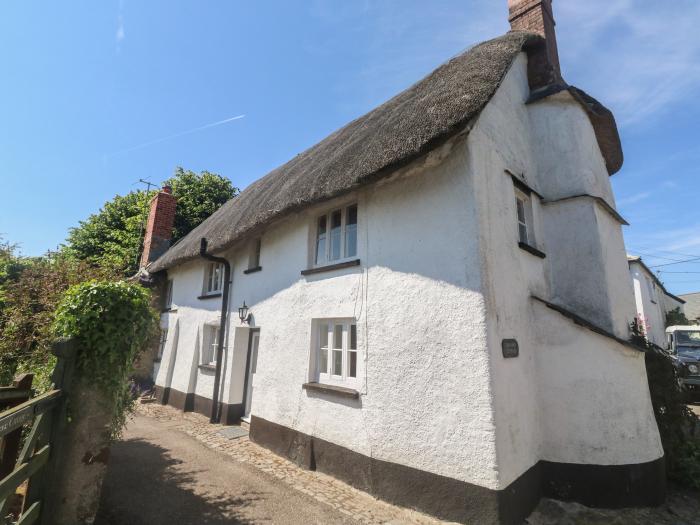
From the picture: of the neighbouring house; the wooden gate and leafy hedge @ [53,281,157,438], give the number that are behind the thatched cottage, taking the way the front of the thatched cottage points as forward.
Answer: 1

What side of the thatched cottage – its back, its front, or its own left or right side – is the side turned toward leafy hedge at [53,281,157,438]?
front

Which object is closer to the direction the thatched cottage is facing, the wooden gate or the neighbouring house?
the wooden gate

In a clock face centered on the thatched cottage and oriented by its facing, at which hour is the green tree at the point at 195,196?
The green tree is roughly at 3 o'clock from the thatched cottage.

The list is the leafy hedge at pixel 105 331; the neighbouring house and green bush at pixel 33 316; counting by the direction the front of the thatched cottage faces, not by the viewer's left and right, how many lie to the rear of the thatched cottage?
1

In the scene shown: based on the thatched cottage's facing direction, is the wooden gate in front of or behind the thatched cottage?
in front

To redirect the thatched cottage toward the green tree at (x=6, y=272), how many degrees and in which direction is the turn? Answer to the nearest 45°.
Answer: approximately 45° to its right

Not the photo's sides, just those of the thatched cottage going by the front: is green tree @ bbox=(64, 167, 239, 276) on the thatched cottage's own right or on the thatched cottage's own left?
on the thatched cottage's own right

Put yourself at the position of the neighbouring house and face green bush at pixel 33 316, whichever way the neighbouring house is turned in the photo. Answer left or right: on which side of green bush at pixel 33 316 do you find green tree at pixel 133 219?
right

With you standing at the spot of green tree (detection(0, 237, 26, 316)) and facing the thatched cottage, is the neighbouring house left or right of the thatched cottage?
left

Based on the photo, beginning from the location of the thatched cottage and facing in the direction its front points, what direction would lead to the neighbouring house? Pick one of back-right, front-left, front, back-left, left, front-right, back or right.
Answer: back

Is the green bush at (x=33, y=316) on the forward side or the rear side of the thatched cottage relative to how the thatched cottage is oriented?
on the forward side

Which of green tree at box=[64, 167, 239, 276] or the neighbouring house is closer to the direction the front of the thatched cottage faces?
the green tree

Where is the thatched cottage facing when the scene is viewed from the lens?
facing the viewer and to the left of the viewer
